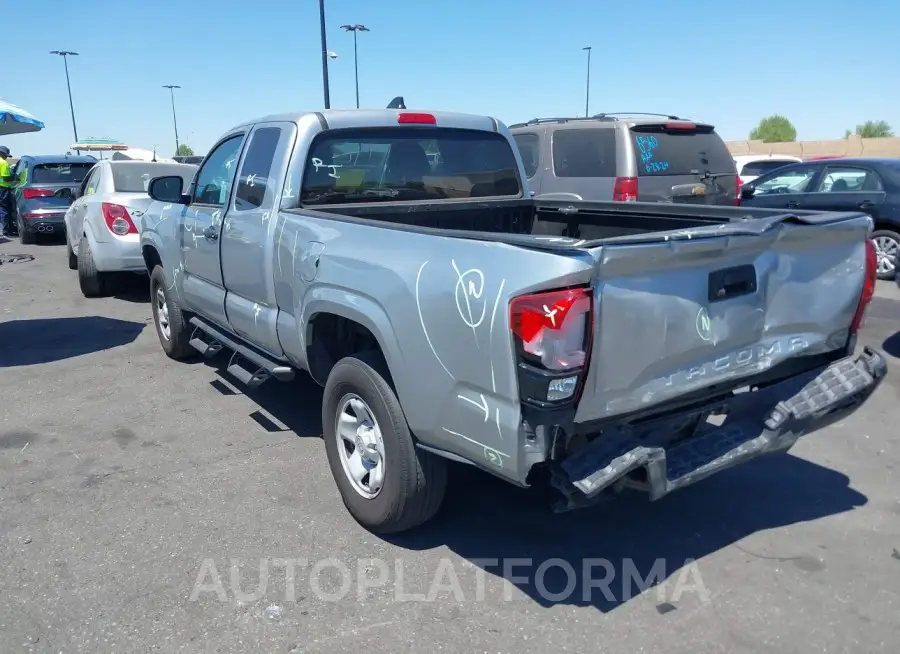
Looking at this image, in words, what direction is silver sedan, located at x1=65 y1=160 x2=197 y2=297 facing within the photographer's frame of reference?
facing away from the viewer and to the left of the viewer

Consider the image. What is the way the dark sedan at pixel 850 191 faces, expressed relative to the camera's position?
facing to the left of the viewer

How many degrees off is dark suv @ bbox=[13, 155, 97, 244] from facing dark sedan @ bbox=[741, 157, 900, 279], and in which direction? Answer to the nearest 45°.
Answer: approximately 135° to its right

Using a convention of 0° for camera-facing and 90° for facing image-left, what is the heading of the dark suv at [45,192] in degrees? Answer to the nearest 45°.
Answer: approximately 180°

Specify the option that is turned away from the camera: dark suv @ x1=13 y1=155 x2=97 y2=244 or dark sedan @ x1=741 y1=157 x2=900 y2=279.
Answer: dark suv @ x1=13 y1=155 x2=97 y2=244

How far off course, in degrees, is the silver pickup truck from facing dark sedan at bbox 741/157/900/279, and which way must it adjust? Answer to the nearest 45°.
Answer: approximately 90° to its right

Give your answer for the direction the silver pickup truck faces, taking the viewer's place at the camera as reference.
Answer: facing away from the viewer and to the left of the viewer

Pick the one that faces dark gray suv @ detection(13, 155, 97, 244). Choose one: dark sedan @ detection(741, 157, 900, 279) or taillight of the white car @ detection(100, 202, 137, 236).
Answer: dark sedan @ detection(741, 157, 900, 279)
